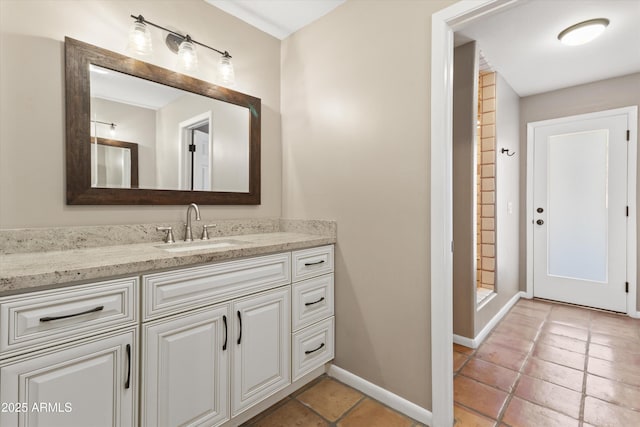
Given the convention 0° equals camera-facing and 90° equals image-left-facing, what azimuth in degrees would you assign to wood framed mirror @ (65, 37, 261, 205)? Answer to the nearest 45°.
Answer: approximately 315°

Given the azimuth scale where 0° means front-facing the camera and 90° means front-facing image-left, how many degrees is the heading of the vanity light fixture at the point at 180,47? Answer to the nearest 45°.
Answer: approximately 315°

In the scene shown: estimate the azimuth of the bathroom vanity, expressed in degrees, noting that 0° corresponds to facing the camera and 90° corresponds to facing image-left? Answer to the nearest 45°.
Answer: approximately 315°
